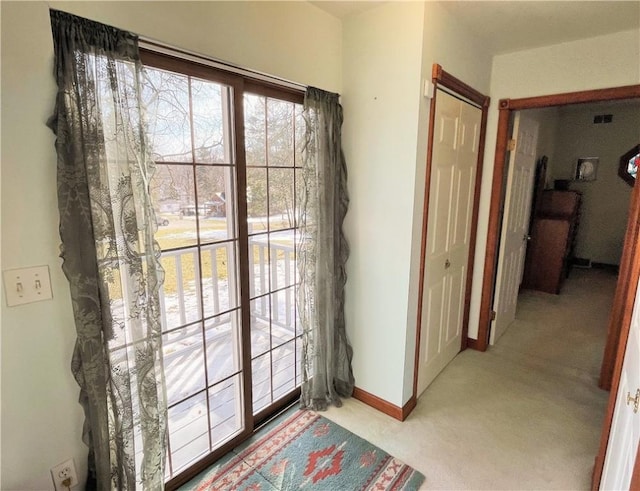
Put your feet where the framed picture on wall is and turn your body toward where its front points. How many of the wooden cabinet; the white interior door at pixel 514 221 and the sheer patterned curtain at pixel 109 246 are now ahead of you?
3

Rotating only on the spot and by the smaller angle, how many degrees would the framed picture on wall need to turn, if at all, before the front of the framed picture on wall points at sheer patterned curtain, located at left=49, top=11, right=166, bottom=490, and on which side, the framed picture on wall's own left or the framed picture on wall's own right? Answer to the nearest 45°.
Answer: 0° — it already faces it

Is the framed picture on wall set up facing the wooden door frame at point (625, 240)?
yes

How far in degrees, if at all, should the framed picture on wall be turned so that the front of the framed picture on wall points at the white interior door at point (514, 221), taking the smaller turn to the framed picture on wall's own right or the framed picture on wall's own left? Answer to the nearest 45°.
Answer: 0° — it already faces it

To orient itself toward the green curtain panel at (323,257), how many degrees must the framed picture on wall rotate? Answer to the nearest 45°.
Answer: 0° — it already faces it

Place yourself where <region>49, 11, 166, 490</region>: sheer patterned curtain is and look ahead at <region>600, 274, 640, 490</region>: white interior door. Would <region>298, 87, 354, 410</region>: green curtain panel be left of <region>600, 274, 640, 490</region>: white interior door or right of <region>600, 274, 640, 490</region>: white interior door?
left

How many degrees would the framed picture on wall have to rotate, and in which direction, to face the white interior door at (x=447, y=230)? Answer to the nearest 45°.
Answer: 0° — it already faces it

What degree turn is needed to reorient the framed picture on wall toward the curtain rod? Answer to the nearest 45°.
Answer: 0° — it already faces it

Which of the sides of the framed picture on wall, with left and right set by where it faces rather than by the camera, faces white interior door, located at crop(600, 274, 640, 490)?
front

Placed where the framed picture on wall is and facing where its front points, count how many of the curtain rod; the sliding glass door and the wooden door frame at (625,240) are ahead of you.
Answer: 3

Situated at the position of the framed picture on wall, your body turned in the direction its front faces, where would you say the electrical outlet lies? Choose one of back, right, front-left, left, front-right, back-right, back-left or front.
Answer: front

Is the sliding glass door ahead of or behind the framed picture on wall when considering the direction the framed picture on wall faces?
ahead

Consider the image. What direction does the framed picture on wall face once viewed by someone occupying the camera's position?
facing the viewer
